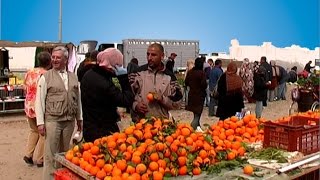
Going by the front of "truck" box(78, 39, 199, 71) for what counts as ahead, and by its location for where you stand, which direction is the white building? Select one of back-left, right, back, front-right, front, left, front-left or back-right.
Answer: back-right

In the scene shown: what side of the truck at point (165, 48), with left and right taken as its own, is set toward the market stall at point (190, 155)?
left

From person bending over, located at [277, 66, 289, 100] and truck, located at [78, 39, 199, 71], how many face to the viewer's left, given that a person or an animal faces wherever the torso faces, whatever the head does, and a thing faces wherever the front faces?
1

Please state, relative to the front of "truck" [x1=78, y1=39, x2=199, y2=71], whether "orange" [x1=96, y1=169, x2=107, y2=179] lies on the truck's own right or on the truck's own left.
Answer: on the truck's own left

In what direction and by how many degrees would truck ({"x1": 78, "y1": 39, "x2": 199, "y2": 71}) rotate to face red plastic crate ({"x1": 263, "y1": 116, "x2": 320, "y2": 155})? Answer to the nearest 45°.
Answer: approximately 90° to its left

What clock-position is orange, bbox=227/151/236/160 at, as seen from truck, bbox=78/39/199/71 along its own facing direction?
The orange is roughly at 9 o'clock from the truck.

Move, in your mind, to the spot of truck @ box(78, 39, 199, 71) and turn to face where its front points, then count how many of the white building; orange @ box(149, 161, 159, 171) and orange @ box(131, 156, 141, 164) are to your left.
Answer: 2

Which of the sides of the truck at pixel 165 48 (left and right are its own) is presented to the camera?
left

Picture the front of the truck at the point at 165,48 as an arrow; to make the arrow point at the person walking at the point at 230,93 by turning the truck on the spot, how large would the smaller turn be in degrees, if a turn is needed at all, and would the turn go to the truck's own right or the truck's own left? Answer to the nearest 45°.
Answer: approximately 90° to the truck's own left
